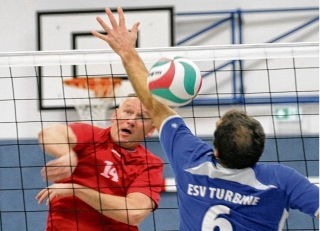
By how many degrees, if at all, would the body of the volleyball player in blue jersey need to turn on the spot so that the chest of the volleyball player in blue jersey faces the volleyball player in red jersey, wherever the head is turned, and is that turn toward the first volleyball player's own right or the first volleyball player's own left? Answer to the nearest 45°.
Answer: approximately 45° to the first volleyball player's own left

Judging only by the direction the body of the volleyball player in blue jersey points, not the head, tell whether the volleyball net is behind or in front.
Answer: in front

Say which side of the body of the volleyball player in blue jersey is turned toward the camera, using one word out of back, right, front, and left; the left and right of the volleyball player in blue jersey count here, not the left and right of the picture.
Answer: back
